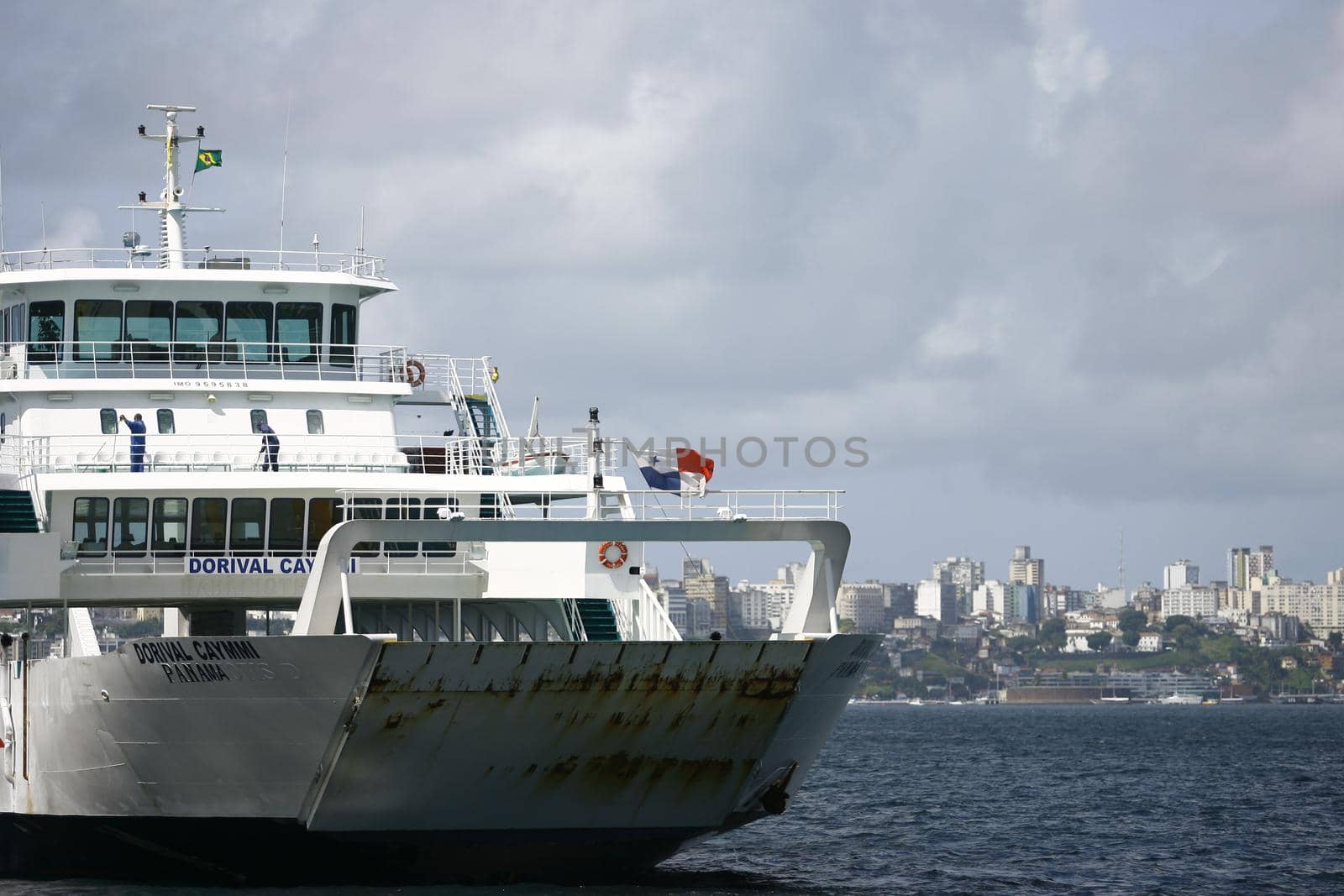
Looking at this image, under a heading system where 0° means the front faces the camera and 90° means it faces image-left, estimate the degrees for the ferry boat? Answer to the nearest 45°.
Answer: approximately 315°

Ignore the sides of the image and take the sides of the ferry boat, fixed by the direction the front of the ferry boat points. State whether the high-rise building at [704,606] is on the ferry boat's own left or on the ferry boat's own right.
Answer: on the ferry boat's own left
